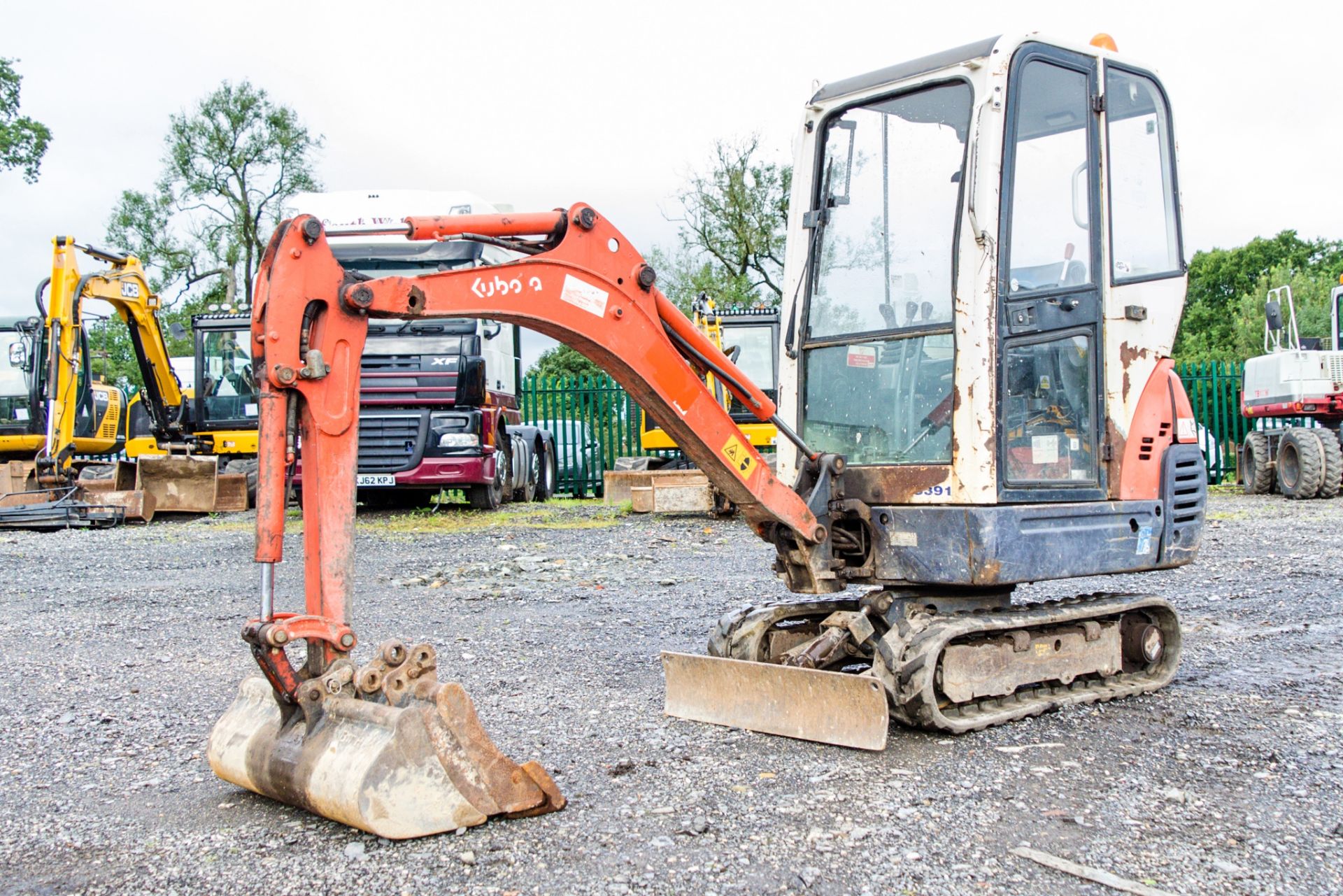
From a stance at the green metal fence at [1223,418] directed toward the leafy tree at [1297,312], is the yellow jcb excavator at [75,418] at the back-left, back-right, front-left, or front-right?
back-left

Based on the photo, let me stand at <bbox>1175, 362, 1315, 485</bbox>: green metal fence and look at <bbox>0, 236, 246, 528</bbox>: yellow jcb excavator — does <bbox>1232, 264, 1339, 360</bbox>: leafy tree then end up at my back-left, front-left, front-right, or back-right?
back-right

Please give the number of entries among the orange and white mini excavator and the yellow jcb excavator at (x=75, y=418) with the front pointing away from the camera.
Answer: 0

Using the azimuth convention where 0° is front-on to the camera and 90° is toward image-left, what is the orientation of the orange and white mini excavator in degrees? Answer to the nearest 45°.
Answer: approximately 45°

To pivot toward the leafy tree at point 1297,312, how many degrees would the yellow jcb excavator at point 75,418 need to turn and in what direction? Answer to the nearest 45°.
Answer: approximately 135° to its left

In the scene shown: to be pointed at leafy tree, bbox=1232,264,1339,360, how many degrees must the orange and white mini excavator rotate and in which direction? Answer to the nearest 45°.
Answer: approximately 180°

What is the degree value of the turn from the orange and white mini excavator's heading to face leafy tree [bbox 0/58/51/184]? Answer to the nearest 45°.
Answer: approximately 90° to its right

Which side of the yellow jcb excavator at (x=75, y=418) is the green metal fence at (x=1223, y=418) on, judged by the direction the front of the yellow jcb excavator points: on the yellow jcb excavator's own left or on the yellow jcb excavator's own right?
on the yellow jcb excavator's own left

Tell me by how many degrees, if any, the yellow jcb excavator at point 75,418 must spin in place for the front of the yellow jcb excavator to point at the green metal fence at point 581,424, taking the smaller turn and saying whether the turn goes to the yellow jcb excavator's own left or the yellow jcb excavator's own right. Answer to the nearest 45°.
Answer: approximately 135° to the yellow jcb excavator's own left

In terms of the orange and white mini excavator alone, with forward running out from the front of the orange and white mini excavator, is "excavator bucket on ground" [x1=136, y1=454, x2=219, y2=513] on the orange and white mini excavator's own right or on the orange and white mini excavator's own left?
on the orange and white mini excavator's own right
